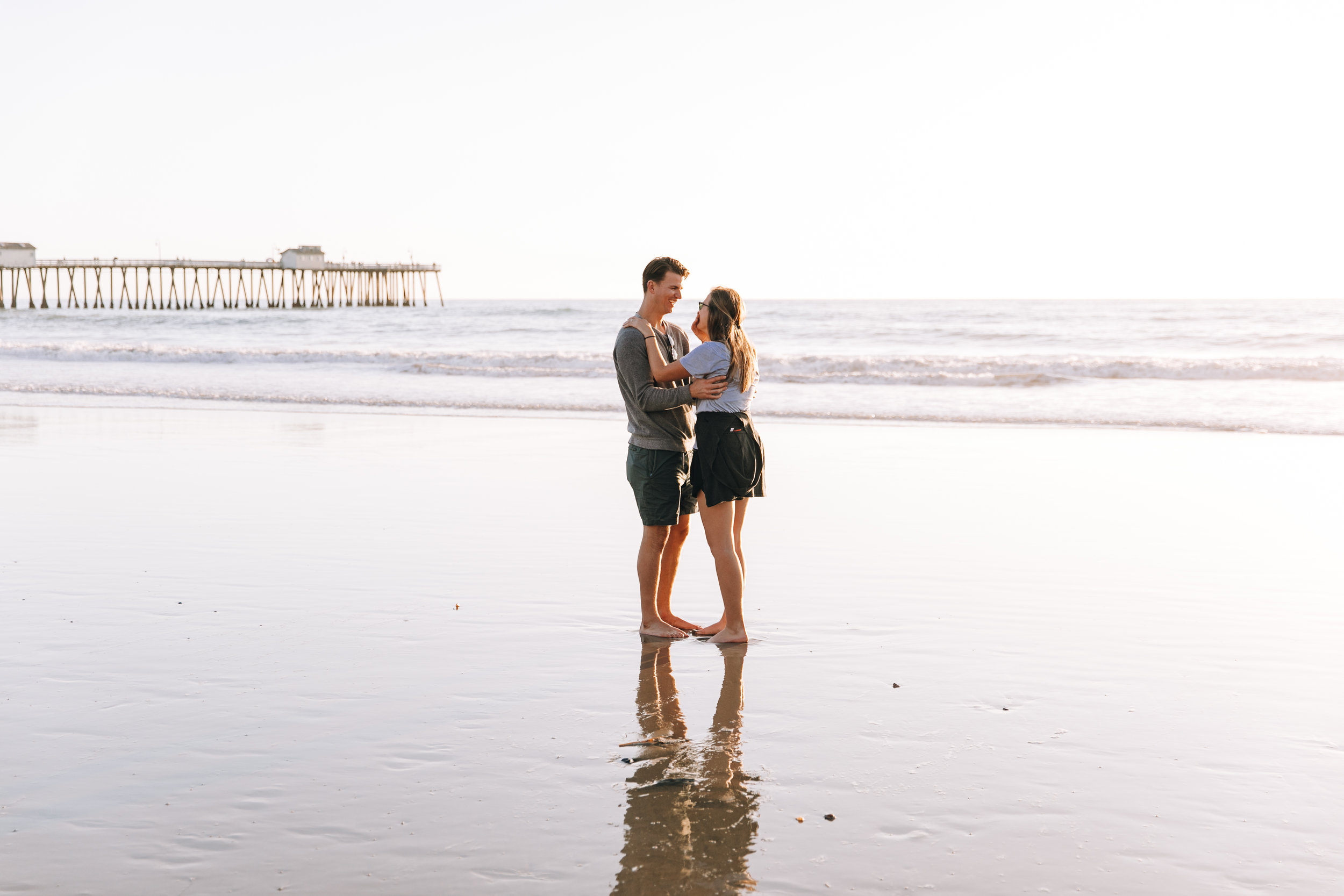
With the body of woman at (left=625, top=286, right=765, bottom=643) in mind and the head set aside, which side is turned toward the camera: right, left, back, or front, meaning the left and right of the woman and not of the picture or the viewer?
left
